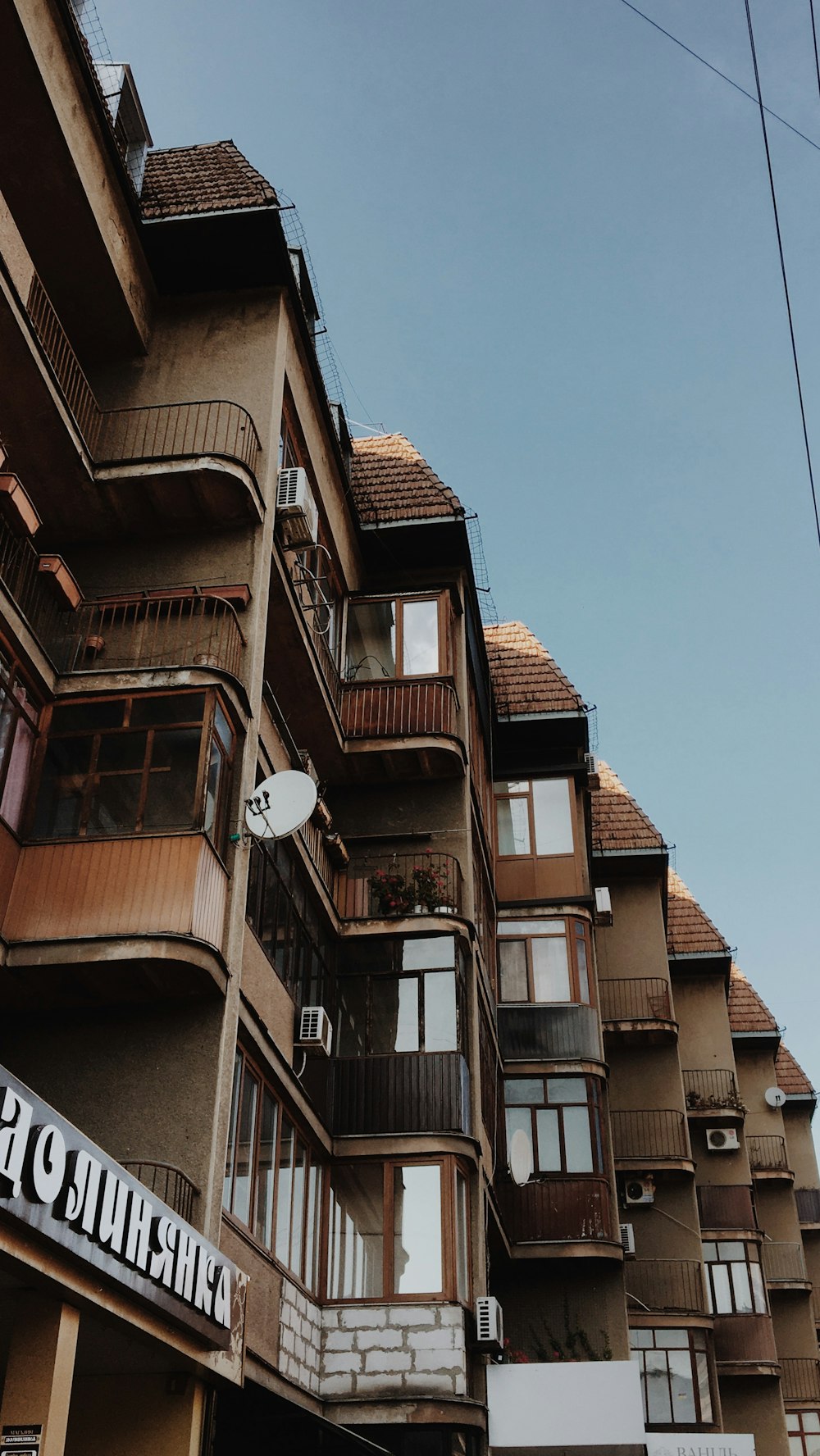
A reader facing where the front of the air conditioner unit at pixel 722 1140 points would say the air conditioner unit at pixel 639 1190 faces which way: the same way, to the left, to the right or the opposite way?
the same way

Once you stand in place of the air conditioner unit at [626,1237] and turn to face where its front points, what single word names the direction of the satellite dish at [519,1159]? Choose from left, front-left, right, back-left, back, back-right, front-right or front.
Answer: right

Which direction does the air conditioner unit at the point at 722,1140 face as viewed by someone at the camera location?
facing the viewer

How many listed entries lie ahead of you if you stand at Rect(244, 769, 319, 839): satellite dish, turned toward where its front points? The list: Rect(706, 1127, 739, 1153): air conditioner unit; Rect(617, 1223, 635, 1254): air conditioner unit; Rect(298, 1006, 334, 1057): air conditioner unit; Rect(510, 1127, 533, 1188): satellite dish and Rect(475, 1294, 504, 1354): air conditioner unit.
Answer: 0

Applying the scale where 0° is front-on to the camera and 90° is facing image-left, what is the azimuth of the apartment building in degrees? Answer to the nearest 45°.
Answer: approximately 315°

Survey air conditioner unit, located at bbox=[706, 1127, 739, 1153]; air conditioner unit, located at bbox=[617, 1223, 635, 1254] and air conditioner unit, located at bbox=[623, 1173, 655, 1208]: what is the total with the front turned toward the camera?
2

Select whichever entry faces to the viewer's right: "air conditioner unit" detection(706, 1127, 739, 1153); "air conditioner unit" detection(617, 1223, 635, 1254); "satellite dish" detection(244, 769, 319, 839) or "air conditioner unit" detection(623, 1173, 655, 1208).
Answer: "air conditioner unit" detection(617, 1223, 635, 1254)

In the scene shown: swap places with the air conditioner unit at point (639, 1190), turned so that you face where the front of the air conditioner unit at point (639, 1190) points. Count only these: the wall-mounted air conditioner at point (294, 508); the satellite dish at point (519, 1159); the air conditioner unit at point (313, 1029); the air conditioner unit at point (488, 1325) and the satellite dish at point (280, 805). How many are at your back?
0

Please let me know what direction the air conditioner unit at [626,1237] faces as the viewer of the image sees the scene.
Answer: facing to the right of the viewer

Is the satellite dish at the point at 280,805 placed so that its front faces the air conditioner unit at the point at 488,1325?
no

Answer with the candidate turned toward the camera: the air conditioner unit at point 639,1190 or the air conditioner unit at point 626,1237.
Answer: the air conditioner unit at point 639,1190

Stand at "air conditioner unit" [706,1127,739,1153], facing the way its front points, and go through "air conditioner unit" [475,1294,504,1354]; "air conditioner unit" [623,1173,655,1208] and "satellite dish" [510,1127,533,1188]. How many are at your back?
0

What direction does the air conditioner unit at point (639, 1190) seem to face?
toward the camera

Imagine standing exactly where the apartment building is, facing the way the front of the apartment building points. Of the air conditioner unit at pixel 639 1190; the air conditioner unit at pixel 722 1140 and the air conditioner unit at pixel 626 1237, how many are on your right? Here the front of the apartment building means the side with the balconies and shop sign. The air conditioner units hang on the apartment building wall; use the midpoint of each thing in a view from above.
0
